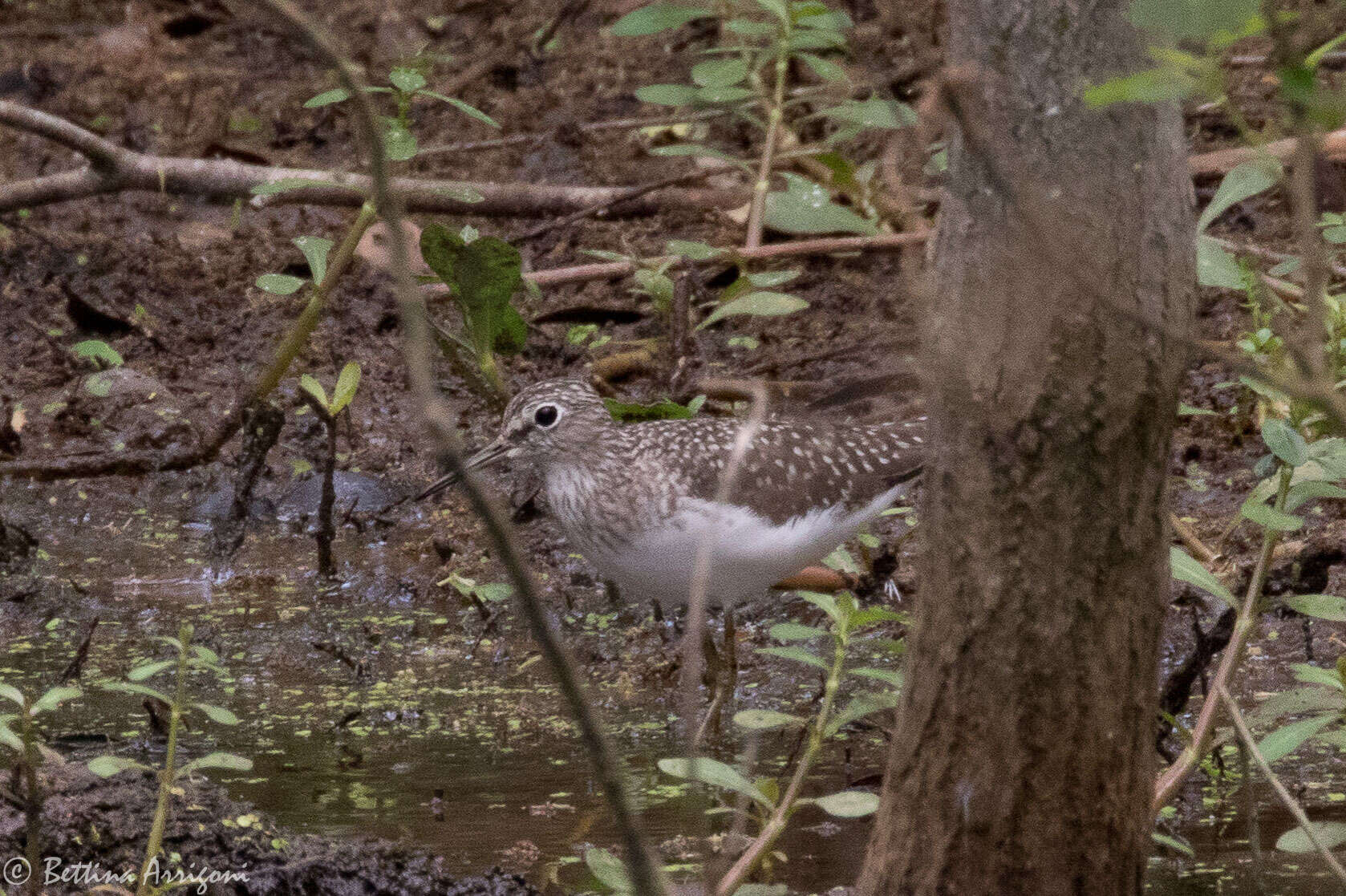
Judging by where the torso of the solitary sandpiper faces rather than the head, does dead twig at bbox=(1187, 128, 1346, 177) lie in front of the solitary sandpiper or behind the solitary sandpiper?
behind

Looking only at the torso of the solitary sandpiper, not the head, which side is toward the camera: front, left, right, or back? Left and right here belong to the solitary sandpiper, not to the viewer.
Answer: left

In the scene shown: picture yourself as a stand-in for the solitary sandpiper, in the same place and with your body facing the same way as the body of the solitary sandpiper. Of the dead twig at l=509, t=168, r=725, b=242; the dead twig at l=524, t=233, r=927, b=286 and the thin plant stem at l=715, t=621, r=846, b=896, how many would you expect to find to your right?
2

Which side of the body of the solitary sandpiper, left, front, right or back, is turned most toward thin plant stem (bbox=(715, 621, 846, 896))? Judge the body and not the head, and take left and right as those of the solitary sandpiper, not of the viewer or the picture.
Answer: left

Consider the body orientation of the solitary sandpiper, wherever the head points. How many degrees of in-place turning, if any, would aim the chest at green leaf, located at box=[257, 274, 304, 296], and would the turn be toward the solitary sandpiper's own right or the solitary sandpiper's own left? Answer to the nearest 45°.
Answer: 0° — it already faces it

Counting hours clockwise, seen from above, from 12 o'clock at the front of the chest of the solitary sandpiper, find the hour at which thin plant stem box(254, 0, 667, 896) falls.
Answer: The thin plant stem is roughly at 9 o'clock from the solitary sandpiper.

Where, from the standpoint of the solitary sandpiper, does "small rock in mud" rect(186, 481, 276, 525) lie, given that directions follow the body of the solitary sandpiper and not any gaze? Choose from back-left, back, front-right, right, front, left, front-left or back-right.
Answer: front-right
